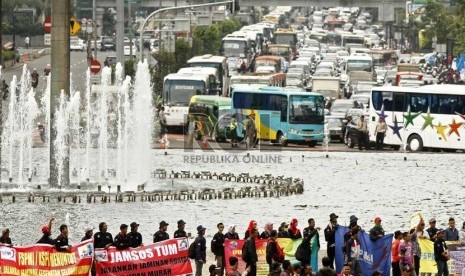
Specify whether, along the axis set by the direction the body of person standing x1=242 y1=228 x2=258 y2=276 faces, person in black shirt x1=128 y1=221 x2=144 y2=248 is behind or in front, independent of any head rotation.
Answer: behind

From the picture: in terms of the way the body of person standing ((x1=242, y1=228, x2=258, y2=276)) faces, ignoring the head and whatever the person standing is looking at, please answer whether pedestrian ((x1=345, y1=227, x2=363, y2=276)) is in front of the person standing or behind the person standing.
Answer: in front

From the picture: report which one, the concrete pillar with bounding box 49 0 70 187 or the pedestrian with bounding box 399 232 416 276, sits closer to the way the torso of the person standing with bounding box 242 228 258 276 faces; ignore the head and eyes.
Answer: the pedestrian

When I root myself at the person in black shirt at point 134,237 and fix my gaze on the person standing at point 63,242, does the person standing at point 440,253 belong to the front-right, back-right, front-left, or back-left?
back-left

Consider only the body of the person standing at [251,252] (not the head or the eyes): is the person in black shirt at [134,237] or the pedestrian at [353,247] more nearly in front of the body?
the pedestrian

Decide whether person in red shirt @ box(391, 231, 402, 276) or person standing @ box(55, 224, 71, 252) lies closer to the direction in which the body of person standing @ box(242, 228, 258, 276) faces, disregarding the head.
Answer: the person in red shirt
